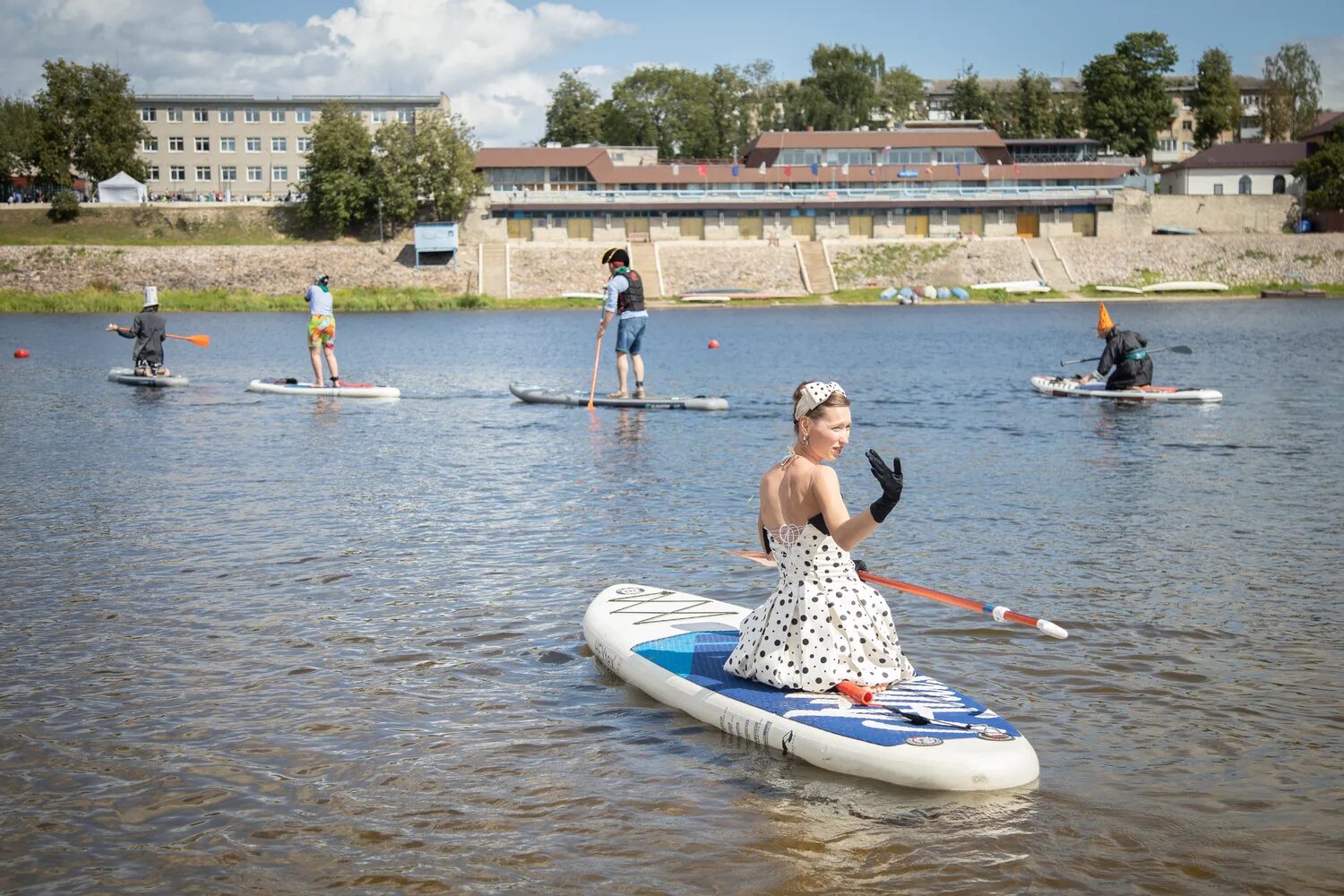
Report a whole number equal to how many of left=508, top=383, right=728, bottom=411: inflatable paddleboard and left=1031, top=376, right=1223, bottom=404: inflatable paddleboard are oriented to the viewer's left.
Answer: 2

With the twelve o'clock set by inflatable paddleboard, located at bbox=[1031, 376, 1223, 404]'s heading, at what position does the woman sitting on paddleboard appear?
The woman sitting on paddleboard is roughly at 9 o'clock from the inflatable paddleboard.

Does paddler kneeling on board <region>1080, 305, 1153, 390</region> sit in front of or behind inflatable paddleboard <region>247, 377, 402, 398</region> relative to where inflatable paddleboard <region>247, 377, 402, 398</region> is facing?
behind

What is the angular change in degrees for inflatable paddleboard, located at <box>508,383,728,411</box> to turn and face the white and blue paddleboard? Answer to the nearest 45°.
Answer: approximately 90° to its left

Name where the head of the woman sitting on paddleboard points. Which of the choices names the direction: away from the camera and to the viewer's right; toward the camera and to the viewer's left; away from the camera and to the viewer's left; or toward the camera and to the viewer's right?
toward the camera and to the viewer's right

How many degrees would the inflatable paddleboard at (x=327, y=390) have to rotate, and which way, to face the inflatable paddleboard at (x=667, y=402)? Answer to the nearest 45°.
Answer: approximately 135° to its left

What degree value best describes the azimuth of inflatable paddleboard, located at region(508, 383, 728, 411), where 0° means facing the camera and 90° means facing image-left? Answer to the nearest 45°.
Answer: approximately 90°

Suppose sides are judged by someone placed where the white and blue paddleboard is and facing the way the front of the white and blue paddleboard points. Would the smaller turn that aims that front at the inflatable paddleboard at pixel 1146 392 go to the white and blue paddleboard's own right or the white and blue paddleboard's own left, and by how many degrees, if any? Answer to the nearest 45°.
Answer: approximately 45° to the white and blue paddleboard's own right

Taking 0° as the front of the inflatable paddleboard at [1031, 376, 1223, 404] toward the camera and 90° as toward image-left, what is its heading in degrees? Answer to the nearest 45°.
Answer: approximately 90°

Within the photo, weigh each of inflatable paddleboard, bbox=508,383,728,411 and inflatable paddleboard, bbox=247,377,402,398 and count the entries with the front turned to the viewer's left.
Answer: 2

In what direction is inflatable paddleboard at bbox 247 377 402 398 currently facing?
to the viewer's left
